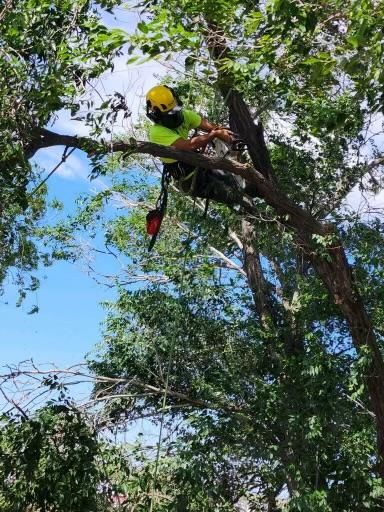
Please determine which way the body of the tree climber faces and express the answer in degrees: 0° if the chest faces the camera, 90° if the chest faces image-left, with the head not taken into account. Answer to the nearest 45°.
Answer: approximately 315°
